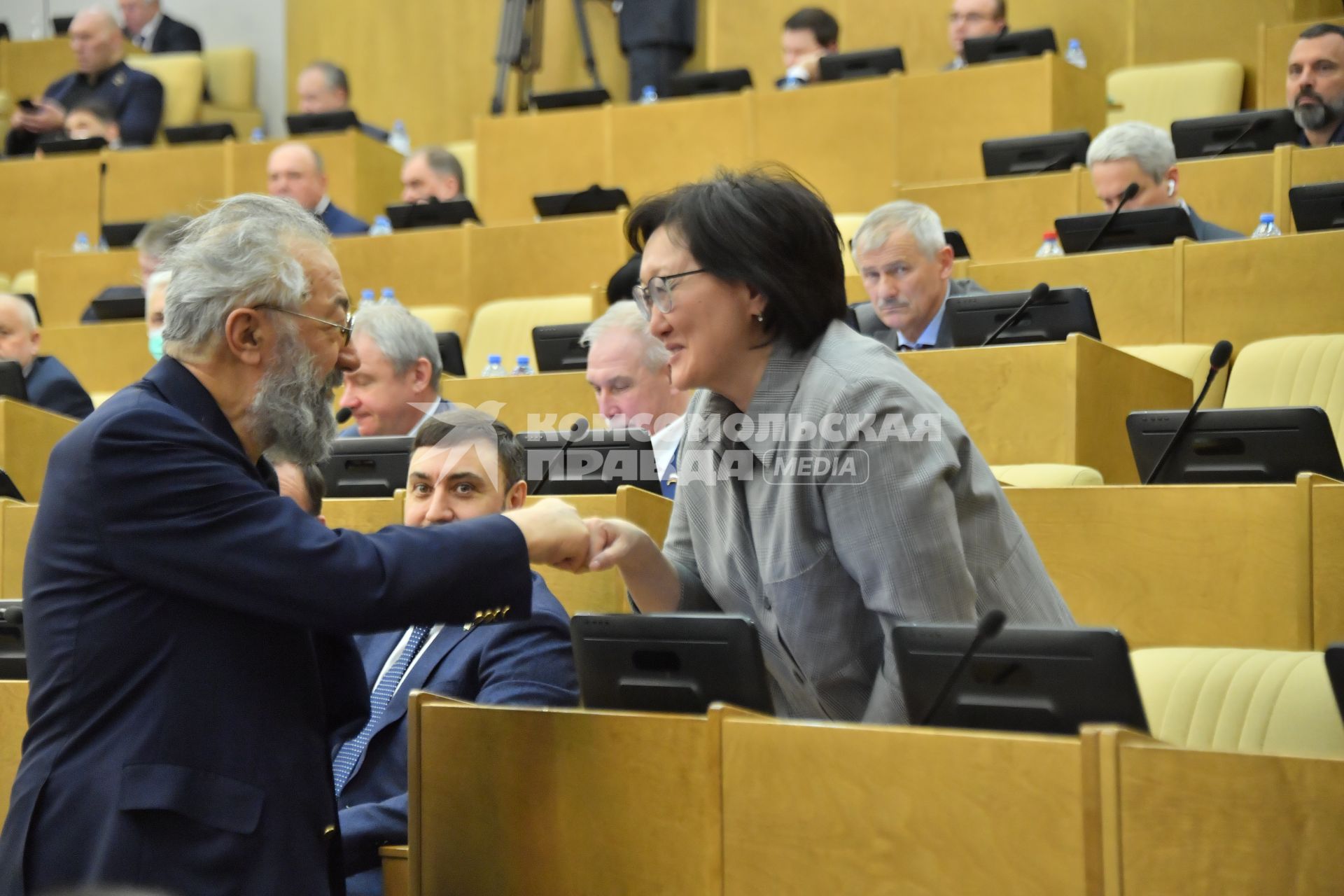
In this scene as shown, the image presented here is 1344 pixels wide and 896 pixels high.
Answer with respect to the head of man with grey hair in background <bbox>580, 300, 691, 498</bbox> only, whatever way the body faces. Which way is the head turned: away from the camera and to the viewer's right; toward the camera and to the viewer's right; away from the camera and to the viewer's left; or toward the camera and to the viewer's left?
toward the camera and to the viewer's left

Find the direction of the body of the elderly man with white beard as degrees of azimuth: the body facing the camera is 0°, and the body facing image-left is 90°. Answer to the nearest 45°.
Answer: approximately 270°

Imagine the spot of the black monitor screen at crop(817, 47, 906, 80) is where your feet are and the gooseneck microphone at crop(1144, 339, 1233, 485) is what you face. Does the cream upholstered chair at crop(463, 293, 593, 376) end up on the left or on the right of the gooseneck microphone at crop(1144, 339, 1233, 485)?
right

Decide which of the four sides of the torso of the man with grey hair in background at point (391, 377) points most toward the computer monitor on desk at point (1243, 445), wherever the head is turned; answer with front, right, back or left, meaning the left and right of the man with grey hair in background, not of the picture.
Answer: left

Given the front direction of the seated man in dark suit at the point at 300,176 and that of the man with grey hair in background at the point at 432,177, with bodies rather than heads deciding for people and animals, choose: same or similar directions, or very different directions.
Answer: same or similar directions

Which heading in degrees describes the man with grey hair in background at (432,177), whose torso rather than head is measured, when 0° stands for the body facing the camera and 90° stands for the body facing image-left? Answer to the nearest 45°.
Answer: approximately 45°

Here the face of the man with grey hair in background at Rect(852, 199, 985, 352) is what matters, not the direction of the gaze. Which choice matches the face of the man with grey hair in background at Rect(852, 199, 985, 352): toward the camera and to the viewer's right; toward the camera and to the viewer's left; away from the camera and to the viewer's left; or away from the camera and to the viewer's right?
toward the camera and to the viewer's left

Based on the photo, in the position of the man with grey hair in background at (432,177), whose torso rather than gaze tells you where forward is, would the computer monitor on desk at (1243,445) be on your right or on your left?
on your left

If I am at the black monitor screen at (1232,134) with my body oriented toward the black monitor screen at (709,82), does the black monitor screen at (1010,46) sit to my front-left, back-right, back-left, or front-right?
front-right

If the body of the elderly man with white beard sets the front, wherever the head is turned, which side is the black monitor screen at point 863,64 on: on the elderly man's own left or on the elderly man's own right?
on the elderly man's own left

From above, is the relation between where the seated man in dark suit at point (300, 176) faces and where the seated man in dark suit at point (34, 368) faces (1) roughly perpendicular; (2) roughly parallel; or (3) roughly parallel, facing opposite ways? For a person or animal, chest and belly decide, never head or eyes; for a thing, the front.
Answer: roughly parallel

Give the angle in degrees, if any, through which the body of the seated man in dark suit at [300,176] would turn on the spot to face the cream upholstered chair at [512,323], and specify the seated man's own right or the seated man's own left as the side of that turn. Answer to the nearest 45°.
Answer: approximately 90° to the seated man's own left

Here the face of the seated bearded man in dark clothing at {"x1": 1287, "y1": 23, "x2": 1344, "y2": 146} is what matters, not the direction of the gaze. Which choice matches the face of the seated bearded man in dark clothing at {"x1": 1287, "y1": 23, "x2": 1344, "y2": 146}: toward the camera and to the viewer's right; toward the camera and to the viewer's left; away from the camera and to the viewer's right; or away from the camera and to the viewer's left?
toward the camera and to the viewer's left

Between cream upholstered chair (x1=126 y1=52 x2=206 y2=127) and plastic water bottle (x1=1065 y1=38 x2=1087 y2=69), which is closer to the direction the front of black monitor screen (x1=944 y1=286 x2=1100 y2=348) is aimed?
the plastic water bottle

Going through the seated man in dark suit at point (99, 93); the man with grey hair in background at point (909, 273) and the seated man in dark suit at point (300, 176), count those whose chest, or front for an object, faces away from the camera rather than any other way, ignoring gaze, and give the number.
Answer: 0

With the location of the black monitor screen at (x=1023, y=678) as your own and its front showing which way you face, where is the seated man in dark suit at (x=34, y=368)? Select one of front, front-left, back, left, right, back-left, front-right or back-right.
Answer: front-left

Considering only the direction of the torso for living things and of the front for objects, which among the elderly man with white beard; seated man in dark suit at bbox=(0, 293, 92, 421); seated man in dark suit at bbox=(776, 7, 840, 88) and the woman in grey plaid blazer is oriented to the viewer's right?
the elderly man with white beard

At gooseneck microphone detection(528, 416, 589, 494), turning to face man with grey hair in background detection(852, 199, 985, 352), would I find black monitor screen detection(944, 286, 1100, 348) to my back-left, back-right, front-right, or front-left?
front-right

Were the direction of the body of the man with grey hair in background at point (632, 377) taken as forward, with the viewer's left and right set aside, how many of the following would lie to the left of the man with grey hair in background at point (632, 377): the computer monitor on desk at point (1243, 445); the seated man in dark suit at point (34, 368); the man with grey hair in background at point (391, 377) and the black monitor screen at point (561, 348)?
1

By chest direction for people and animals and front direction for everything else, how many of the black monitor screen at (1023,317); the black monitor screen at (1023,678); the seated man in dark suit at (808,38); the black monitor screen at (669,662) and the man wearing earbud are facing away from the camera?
3

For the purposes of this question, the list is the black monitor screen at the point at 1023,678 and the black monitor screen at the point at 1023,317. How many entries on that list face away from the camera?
2

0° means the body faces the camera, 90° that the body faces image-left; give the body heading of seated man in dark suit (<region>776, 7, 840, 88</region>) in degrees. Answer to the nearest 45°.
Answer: approximately 45°
